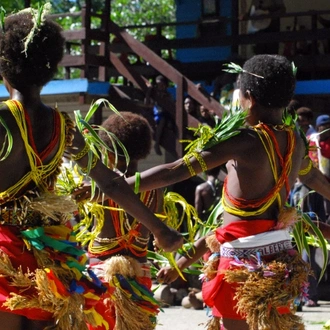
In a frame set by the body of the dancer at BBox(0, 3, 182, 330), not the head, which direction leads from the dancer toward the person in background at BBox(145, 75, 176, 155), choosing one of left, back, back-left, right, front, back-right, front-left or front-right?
front

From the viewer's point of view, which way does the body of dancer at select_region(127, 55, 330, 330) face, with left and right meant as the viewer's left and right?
facing away from the viewer and to the left of the viewer

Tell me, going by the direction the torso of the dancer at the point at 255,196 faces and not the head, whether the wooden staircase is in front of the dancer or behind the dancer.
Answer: in front

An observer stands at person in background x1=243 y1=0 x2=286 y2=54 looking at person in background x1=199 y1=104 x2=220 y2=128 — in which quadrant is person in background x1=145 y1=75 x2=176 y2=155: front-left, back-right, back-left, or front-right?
front-right

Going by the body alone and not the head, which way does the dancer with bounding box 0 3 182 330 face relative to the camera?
away from the camera

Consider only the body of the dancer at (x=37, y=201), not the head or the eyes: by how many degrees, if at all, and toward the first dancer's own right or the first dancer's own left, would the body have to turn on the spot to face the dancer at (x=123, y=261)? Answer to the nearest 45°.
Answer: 0° — they already face them

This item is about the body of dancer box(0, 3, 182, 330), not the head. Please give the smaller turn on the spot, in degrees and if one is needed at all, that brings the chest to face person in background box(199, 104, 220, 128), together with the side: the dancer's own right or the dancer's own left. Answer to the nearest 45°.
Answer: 0° — they already face them

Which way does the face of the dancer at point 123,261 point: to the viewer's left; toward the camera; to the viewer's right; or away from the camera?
away from the camera

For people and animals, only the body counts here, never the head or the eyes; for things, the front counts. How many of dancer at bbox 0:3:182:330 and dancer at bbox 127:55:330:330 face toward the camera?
0
